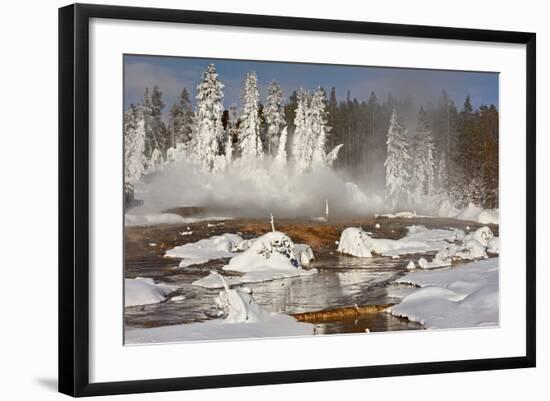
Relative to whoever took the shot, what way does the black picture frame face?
facing the viewer and to the right of the viewer
